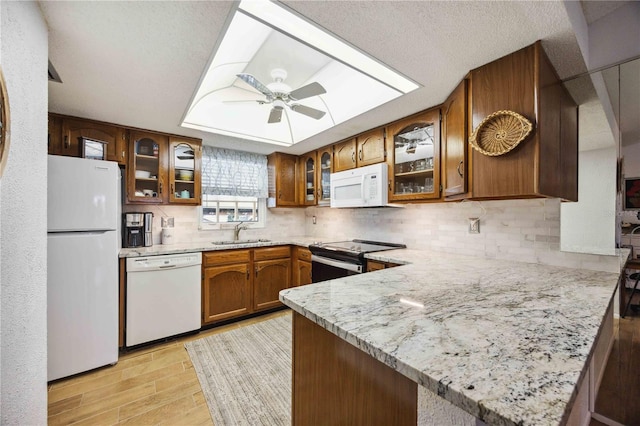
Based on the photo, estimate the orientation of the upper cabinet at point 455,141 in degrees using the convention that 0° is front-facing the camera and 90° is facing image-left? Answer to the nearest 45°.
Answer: approximately 90°

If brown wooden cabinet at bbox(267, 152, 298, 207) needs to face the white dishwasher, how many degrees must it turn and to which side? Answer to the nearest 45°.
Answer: approximately 90° to its right

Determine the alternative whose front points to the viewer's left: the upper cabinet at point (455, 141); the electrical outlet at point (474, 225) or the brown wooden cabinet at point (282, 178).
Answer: the upper cabinet

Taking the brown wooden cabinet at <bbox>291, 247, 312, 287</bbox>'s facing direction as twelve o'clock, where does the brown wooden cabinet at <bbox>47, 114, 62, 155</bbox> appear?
the brown wooden cabinet at <bbox>47, 114, 62, 155</bbox> is roughly at 4 o'clock from the brown wooden cabinet at <bbox>291, 247, 312, 287</bbox>.

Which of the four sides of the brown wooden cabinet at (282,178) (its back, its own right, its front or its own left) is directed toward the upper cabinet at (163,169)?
right

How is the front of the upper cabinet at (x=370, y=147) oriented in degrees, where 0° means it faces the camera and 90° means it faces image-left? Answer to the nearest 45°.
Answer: approximately 45°

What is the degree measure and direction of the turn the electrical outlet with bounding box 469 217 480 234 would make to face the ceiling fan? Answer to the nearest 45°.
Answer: approximately 45° to its right

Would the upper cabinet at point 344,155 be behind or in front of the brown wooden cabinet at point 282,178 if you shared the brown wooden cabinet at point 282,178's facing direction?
in front
